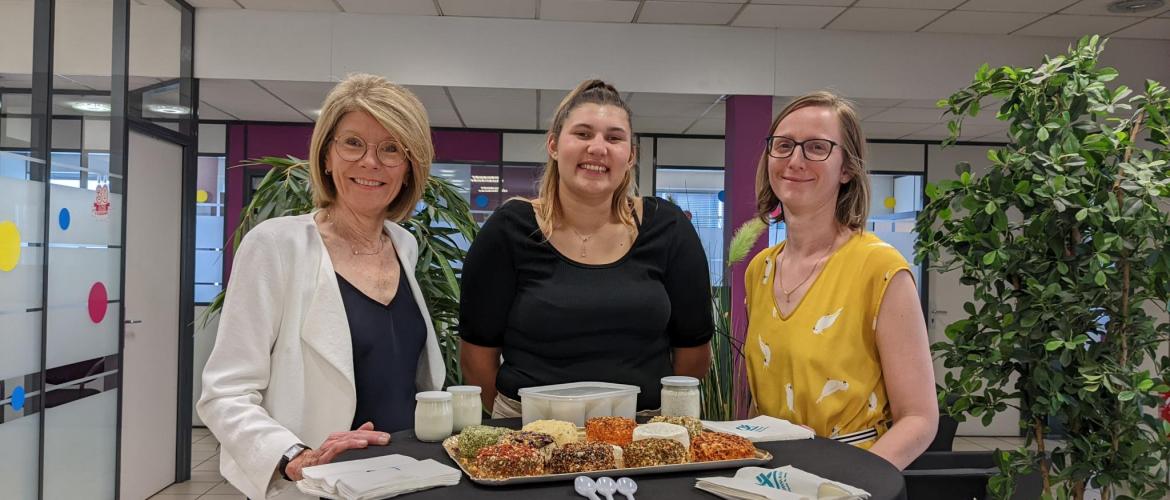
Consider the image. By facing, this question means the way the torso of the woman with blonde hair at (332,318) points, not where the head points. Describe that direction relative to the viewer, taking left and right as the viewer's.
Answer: facing the viewer and to the right of the viewer

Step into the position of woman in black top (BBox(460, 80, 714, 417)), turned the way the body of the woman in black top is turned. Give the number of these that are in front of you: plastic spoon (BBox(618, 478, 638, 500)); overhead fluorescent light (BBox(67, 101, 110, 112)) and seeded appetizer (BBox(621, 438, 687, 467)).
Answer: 2

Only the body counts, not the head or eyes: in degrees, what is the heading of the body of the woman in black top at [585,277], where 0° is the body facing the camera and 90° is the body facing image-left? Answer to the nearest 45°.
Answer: approximately 0°

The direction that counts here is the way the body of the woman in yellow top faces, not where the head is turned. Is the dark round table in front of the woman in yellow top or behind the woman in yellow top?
in front

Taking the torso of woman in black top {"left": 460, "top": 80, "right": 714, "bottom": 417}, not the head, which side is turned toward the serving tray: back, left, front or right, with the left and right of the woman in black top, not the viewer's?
front

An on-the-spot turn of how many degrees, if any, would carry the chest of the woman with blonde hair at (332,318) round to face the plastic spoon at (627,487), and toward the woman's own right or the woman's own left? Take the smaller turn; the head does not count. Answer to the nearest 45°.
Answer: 0° — they already face it

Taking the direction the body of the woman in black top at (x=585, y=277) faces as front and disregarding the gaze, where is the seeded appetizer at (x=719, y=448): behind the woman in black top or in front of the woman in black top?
in front

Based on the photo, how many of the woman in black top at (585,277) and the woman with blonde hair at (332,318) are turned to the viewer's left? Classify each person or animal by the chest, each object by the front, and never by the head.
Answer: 0

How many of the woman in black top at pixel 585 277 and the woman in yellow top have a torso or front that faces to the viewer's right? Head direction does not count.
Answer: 0
